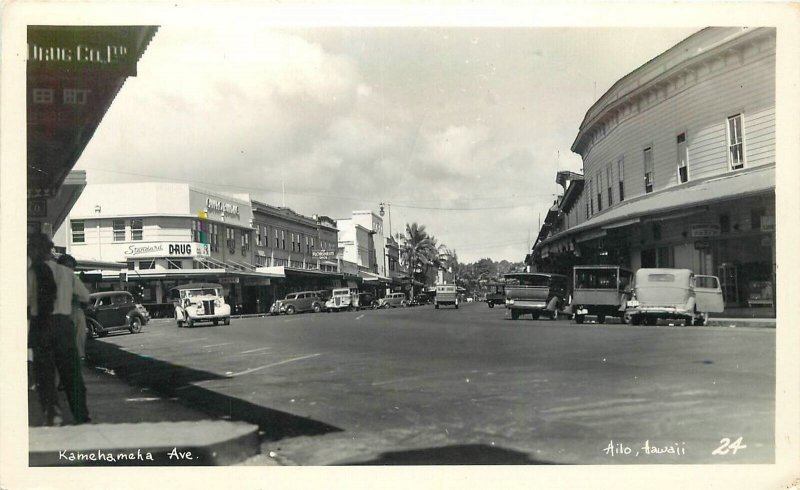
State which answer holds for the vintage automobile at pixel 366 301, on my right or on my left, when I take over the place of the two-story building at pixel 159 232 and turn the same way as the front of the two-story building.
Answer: on my left

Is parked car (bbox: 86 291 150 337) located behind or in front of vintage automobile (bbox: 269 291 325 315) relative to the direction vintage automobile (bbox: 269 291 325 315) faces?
in front

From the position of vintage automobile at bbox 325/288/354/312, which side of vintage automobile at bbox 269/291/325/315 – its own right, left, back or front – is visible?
back

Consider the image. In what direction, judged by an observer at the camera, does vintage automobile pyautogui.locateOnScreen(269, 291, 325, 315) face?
facing the viewer and to the left of the viewer

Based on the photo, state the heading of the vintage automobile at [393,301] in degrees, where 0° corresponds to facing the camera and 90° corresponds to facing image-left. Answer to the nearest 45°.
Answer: approximately 45°
